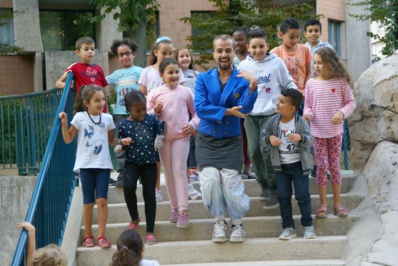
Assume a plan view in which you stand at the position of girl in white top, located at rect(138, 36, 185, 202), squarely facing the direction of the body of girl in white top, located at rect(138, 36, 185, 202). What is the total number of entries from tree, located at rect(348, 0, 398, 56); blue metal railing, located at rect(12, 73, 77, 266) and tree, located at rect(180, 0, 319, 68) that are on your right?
1

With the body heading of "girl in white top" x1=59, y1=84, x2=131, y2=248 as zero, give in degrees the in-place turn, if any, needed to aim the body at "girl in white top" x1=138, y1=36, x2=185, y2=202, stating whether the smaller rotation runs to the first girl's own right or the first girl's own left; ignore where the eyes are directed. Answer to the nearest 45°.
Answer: approximately 135° to the first girl's own left

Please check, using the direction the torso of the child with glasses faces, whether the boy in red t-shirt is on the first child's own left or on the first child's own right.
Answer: on the first child's own right

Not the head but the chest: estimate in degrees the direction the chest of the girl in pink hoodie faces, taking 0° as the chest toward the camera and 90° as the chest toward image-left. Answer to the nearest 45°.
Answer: approximately 0°
